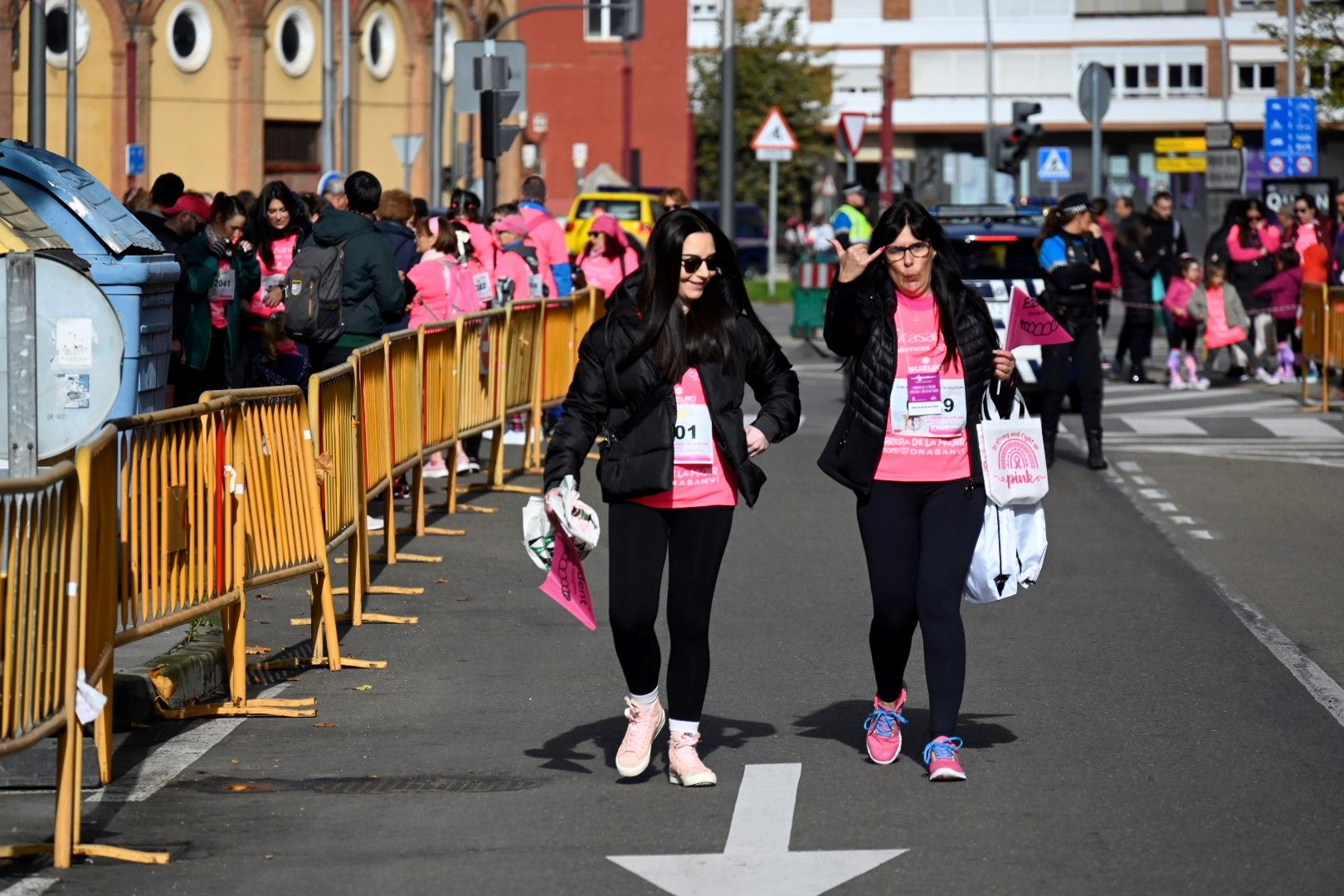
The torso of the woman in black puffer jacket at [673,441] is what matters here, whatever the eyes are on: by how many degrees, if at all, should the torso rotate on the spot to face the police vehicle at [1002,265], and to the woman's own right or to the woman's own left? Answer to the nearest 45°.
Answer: approximately 180°

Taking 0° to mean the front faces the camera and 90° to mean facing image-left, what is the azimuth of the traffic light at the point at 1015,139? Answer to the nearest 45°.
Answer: approximately 315°

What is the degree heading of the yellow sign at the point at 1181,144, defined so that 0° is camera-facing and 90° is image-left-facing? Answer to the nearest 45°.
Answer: approximately 0°

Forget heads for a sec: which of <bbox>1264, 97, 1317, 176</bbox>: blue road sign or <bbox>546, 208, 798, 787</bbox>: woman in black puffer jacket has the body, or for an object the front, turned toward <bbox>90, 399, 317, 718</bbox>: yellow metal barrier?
the blue road sign

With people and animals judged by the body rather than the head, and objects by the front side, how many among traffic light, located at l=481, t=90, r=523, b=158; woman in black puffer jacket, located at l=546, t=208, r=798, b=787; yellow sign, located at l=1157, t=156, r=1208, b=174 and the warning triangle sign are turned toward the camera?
3

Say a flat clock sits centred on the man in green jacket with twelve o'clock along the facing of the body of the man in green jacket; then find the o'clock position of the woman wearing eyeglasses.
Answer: The woman wearing eyeglasses is roughly at 4 o'clock from the man in green jacket.

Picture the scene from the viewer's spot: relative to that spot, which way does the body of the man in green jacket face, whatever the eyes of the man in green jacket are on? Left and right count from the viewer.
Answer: facing away from the viewer and to the right of the viewer
